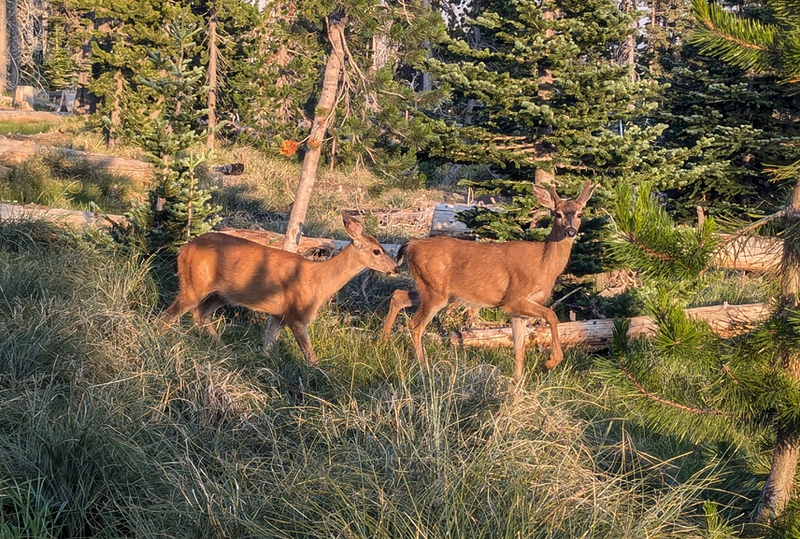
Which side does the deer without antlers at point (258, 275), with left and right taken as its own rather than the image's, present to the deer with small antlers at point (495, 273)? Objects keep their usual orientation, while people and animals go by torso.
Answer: front

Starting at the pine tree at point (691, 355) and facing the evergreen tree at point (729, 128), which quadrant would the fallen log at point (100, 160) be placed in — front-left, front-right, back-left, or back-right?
front-left

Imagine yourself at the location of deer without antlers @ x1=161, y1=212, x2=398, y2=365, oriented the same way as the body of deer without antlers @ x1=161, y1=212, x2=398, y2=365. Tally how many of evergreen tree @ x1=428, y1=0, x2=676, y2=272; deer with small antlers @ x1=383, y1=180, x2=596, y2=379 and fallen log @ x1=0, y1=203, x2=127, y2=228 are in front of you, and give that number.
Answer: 2

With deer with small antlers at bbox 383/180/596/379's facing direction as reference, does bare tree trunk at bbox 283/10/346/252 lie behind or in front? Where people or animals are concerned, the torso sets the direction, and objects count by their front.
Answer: behind

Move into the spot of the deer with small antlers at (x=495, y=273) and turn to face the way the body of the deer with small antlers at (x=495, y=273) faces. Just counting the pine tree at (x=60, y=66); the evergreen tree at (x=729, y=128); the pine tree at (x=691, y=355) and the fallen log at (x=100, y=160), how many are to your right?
1

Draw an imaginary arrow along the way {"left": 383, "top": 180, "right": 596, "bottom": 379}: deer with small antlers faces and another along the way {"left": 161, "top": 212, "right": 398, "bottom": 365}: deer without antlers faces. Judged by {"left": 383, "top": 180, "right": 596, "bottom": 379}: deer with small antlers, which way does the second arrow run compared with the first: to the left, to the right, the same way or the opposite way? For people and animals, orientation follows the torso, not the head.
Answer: the same way

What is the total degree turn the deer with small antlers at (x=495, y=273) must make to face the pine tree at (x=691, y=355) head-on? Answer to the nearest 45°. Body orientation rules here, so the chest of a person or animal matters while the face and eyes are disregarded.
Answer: approximately 90° to its right

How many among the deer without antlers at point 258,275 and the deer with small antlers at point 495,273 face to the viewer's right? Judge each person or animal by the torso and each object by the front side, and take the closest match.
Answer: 2

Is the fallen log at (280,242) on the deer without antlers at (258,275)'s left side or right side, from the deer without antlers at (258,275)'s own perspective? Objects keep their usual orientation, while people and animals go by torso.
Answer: on its left

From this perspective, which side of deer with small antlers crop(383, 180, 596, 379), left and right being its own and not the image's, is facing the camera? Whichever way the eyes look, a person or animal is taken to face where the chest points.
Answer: right

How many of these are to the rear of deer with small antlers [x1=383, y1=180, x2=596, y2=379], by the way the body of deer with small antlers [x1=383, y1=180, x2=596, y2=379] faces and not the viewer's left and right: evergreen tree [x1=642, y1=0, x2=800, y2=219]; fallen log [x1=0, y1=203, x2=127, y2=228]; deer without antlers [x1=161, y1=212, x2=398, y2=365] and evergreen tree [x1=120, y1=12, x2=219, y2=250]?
3

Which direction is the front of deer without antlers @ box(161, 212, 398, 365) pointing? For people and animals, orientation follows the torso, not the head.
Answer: to the viewer's right

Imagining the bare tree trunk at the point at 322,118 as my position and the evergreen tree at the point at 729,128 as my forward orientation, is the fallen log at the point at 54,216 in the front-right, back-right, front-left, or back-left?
back-left

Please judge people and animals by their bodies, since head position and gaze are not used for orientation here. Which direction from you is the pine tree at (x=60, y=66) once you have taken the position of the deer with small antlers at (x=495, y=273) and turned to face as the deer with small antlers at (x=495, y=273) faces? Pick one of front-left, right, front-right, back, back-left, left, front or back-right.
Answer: back-left
